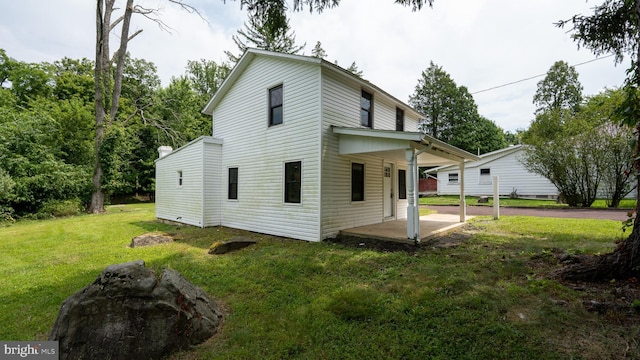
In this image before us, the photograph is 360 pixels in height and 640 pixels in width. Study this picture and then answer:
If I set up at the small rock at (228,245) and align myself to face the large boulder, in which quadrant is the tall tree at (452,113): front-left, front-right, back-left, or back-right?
back-left

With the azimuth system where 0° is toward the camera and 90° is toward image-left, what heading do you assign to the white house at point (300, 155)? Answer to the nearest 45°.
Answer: approximately 315°

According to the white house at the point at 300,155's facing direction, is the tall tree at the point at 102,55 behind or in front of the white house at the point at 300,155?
behind

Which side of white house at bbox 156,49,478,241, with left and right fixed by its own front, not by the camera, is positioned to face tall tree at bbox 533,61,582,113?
left

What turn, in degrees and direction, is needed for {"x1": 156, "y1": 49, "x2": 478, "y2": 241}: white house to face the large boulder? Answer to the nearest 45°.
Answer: approximately 45° to its right

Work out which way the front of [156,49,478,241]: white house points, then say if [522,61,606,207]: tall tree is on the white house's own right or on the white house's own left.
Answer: on the white house's own left

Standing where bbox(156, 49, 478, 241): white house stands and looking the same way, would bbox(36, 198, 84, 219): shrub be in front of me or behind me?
behind

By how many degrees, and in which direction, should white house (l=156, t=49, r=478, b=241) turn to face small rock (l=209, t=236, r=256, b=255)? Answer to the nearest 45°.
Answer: approximately 90° to its right

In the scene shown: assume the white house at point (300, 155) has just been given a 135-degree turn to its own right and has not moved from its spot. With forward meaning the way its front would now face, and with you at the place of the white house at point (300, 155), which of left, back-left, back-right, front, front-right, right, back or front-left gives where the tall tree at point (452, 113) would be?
back-right

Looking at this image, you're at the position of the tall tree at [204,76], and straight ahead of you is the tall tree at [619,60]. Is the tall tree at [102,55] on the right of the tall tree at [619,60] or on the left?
right

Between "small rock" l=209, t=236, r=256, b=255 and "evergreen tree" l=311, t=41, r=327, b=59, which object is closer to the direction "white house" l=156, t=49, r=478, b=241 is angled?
the small rock

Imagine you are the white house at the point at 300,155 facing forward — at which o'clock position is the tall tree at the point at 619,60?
The tall tree is roughly at 12 o'clock from the white house.

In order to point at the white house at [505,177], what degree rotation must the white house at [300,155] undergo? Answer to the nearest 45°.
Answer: approximately 90° to its left
